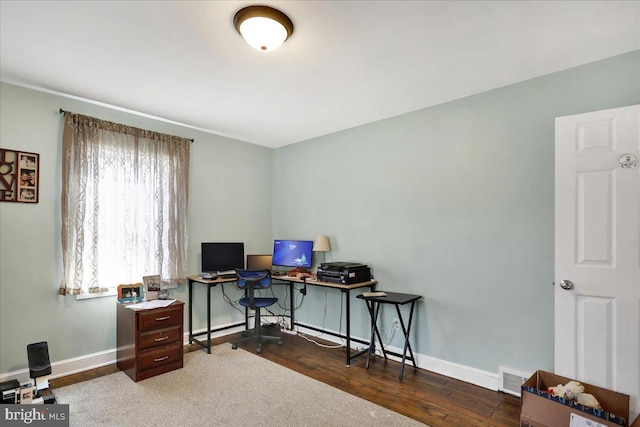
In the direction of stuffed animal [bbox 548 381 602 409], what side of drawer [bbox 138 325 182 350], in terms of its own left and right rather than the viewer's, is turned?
front

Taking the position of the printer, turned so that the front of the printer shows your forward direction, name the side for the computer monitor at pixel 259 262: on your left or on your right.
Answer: on your right

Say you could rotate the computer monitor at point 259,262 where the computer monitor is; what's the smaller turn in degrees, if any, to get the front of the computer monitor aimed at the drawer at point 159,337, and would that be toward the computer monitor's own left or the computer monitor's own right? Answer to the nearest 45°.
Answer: approximately 45° to the computer monitor's own right

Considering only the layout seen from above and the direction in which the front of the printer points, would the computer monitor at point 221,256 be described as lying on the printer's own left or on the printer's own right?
on the printer's own right

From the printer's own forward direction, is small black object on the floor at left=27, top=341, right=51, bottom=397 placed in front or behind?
in front

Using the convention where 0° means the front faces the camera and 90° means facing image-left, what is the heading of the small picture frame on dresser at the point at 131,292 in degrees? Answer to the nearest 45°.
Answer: approximately 0°

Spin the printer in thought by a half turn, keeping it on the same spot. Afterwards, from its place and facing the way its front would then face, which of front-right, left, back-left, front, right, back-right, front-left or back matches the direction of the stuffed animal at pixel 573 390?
right

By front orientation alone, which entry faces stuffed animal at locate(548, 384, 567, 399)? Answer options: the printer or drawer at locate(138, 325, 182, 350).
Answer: the drawer

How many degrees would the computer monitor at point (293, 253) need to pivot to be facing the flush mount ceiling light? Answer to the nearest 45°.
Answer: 0° — it already faces it

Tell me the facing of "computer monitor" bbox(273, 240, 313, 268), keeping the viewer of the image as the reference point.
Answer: facing the viewer

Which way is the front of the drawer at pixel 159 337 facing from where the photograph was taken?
facing the viewer and to the right of the viewer

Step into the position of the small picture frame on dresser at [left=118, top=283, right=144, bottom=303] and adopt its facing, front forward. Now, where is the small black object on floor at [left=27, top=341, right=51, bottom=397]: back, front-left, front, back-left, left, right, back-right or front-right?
front-right

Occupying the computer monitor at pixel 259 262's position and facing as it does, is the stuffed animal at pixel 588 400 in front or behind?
in front

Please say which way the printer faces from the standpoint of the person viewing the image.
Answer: facing the viewer and to the left of the viewer

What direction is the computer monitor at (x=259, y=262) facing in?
toward the camera

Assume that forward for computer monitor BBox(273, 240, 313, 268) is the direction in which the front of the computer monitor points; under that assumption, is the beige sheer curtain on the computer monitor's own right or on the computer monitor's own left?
on the computer monitor's own right

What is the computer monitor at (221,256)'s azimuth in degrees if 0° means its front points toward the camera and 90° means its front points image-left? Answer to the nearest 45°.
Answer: approximately 315°

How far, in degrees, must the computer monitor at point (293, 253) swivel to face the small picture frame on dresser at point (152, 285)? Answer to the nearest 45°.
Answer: approximately 45° to its right

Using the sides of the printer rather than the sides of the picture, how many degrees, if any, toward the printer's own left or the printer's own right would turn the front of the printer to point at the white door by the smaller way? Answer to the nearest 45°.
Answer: approximately 90° to the printer's own left
